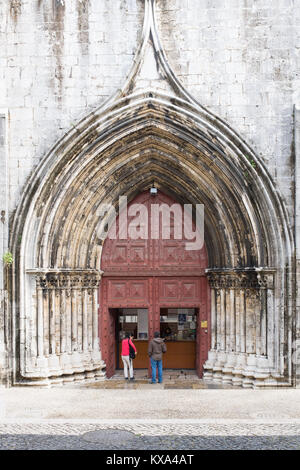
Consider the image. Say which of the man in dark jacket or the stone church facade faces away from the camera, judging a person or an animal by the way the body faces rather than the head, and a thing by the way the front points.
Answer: the man in dark jacket

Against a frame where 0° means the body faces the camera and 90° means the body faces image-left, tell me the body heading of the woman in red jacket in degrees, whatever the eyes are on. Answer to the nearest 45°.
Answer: approximately 225°

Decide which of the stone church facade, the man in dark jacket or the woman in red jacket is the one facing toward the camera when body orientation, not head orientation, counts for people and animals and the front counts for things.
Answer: the stone church facade

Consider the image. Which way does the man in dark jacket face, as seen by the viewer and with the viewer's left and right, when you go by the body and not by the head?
facing away from the viewer

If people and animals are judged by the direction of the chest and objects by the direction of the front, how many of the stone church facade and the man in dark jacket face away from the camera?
1

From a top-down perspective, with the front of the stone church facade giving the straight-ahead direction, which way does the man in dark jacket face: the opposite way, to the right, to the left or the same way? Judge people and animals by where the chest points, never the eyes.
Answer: the opposite way

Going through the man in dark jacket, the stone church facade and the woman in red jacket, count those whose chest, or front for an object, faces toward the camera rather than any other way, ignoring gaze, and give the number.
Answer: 1
